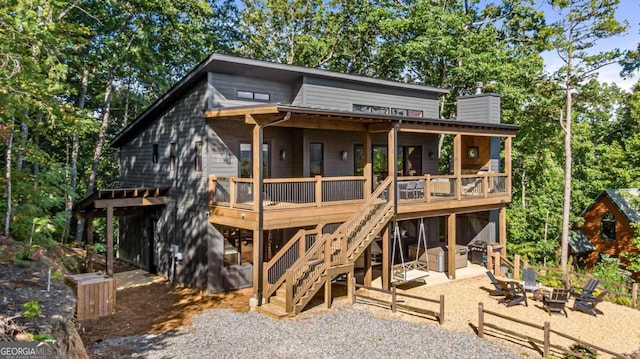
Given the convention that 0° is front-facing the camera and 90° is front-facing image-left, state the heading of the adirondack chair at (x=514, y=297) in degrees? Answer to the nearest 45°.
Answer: approximately 225°

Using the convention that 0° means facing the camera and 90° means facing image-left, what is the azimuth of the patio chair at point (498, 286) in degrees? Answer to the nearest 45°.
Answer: approximately 270°

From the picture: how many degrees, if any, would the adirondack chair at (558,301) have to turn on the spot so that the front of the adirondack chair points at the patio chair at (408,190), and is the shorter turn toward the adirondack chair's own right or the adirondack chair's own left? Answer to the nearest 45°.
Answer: approximately 45° to the adirondack chair's own left

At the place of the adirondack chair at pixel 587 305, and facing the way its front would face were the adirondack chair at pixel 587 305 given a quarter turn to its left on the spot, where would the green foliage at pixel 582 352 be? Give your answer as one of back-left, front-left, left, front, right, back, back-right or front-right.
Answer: front

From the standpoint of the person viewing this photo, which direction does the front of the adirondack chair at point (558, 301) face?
facing away from the viewer and to the left of the viewer

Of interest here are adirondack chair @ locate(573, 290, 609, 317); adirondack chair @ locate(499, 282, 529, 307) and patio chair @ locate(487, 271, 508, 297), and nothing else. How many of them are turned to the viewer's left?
1

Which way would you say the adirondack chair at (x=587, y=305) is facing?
to the viewer's left

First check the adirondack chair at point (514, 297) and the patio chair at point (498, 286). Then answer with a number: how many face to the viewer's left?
0

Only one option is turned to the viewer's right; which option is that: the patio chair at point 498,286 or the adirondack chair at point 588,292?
the patio chair

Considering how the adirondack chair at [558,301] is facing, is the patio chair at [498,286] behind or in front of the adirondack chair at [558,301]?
in front

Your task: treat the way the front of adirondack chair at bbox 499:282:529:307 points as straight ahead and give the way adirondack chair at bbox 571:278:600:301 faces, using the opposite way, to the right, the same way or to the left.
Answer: the opposite way

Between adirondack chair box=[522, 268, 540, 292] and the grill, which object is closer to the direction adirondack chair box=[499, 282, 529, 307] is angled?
the adirondack chair

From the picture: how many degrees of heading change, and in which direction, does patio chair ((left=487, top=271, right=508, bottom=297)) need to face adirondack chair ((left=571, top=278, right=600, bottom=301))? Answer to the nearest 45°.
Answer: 0° — it already faces it

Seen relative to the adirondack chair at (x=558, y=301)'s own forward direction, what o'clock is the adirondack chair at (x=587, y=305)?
the adirondack chair at (x=587, y=305) is roughly at 3 o'clock from the adirondack chair at (x=558, y=301).
